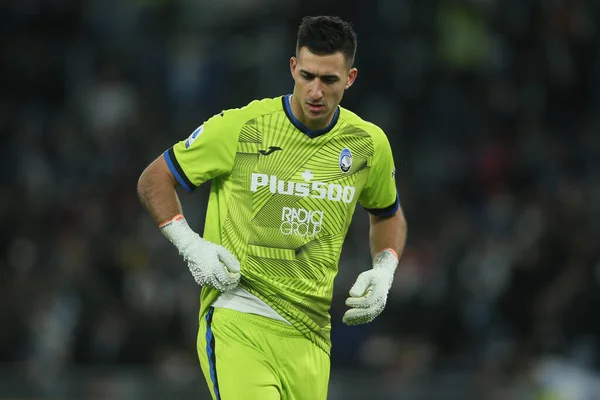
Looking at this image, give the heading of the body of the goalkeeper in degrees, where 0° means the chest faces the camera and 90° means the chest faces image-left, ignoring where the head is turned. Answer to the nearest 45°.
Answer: approximately 315°
